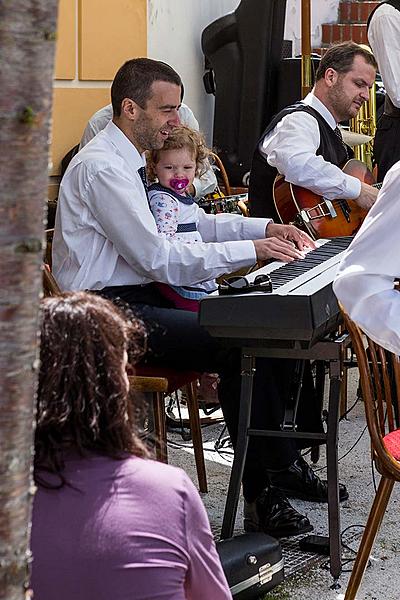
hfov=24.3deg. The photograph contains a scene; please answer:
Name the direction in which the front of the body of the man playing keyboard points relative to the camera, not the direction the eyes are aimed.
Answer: to the viewer's right

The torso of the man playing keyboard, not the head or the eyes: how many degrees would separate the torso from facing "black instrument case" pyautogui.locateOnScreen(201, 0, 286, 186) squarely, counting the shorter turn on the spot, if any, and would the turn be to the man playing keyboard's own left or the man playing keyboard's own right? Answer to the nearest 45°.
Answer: approximately 90° to the man playing keyboard's own left

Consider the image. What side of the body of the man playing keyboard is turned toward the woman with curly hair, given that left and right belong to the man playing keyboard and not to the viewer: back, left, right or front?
right

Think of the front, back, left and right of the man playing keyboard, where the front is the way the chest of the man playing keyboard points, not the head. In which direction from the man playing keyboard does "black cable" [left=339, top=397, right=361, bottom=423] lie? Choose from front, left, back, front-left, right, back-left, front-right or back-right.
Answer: front-left

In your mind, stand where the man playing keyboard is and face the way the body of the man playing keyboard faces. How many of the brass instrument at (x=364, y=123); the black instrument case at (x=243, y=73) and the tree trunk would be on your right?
1

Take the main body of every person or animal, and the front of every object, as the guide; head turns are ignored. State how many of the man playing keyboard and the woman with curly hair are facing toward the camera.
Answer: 0

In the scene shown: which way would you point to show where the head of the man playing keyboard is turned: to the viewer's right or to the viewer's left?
to the viewer's right

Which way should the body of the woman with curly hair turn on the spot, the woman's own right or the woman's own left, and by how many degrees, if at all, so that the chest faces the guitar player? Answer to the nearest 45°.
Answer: approximately 45° to the woman's own left

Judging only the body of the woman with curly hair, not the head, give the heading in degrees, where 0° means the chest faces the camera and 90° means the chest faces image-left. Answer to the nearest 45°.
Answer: approximately 225°
